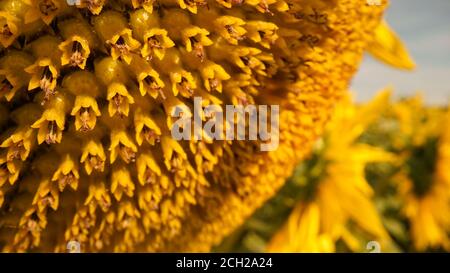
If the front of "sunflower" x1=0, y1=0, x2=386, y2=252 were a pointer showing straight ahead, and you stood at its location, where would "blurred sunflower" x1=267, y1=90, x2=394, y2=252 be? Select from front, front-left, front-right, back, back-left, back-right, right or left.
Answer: back-left

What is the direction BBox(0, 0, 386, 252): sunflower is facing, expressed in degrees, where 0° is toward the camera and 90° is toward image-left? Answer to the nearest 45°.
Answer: approximately 0°

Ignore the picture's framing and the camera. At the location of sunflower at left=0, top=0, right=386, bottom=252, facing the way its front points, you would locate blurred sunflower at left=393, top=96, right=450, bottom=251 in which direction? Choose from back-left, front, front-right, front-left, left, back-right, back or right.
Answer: back-left
